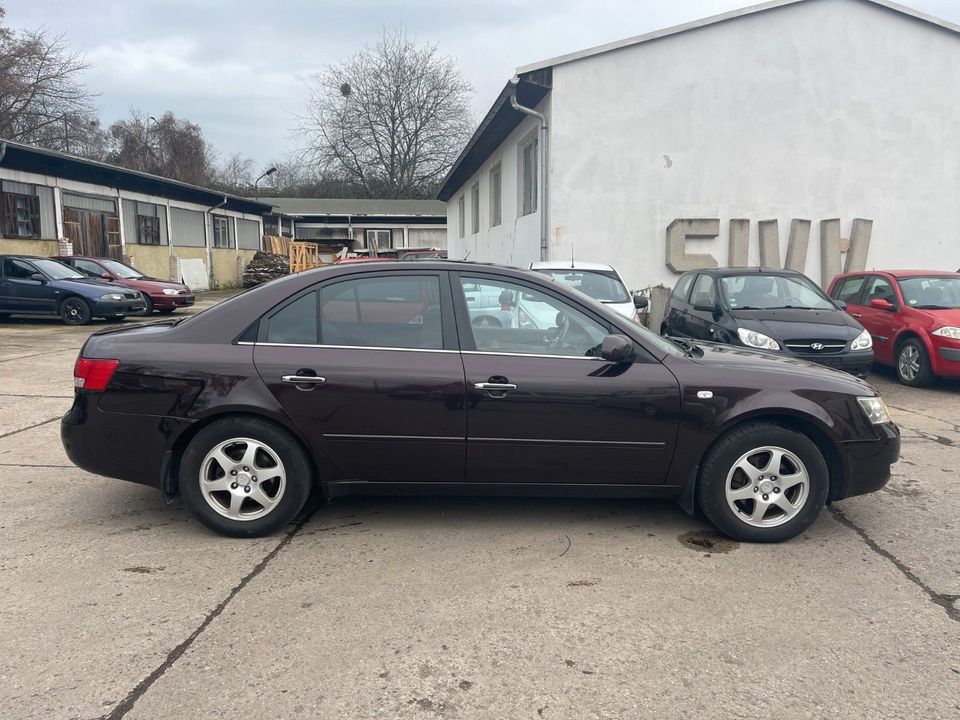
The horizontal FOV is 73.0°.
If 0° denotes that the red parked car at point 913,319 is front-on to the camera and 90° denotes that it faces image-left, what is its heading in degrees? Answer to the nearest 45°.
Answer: approximately 315°

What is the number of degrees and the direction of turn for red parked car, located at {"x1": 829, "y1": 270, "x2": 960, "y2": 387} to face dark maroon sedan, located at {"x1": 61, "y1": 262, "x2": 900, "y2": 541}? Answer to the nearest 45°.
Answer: approximately 45° to its right

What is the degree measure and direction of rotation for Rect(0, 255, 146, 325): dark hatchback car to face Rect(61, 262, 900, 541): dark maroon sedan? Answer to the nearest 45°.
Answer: approximately 45° to its right

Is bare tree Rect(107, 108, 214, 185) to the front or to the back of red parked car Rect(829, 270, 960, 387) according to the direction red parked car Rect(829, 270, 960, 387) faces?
to the back

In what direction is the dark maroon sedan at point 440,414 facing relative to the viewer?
to the viewer's right

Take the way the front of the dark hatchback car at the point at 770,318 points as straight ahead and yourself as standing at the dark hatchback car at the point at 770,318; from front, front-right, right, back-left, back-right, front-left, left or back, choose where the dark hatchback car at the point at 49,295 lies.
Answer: back-right

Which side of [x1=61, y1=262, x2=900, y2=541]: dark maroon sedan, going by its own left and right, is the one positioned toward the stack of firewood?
left

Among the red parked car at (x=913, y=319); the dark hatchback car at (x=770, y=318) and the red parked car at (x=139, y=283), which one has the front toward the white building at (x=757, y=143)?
the red parked car at (x=139, y=283)

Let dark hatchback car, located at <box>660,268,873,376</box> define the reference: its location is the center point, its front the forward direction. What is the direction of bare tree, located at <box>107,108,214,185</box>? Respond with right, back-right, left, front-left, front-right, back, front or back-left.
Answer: back

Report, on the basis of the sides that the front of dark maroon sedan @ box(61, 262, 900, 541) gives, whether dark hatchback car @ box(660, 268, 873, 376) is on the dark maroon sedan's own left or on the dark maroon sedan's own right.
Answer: on the dark maroon sedan's own left
